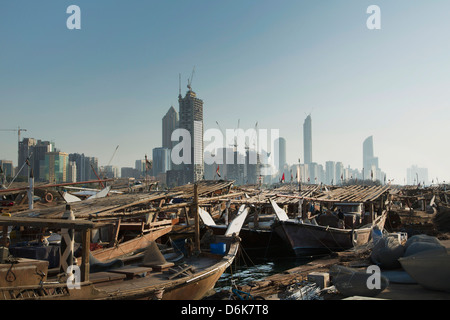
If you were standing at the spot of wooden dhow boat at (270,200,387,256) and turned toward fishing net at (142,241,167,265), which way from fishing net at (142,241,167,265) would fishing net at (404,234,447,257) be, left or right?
left

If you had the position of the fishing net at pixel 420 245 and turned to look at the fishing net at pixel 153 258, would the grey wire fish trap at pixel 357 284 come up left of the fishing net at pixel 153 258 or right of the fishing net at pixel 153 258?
left

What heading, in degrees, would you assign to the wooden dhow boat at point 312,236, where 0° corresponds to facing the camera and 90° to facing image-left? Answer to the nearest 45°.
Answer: approximately 45°

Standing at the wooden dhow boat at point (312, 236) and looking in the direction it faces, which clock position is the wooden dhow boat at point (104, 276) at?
the wooden dhow boat at point (104, 276) is roughly at 11 o'clock from the wooden dhow boat at point (312, 236).

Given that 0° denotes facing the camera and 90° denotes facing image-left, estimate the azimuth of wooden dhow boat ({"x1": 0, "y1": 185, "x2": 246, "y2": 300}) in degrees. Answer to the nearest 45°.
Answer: approximately 225°

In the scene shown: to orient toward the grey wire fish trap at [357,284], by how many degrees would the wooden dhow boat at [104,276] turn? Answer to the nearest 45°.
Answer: approximately 45° to its right

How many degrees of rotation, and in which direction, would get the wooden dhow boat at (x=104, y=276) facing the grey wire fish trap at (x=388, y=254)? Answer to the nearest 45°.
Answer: approximately 45° to its right
